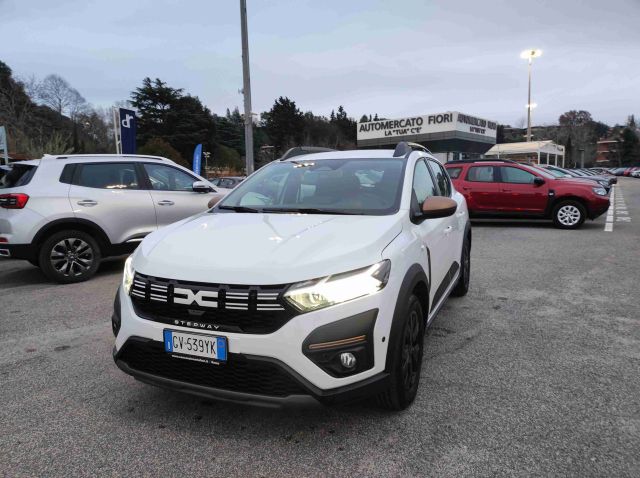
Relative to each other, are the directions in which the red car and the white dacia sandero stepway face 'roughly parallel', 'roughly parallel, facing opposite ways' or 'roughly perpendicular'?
roughly perpendicular

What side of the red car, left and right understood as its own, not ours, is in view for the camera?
right

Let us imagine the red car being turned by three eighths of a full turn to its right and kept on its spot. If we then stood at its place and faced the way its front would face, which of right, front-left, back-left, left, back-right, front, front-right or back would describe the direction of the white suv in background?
front

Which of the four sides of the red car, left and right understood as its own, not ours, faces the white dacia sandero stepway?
right

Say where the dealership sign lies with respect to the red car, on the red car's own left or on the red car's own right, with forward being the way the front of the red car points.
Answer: on the red car's own left

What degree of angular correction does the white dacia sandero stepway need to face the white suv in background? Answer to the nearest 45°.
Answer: approximately 90° to its right

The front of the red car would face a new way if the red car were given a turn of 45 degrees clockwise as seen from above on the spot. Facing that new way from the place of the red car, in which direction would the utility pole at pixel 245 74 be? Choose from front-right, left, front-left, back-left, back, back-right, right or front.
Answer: back-right

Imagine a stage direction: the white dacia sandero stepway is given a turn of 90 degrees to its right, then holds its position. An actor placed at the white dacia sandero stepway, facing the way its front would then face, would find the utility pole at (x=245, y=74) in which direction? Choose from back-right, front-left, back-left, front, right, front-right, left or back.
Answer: front-right

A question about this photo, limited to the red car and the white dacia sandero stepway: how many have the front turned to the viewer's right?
1

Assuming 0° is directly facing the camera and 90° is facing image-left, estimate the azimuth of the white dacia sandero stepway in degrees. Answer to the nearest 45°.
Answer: approximately 45°

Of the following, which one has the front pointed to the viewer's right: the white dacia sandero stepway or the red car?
the red car

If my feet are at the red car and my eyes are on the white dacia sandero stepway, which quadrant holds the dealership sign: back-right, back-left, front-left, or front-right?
back-right
